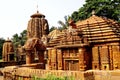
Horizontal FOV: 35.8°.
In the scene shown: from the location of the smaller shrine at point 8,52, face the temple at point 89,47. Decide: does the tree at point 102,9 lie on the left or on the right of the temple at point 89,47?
left
